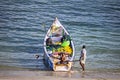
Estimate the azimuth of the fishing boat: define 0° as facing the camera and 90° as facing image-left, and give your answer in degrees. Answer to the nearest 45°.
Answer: approximately 180°
